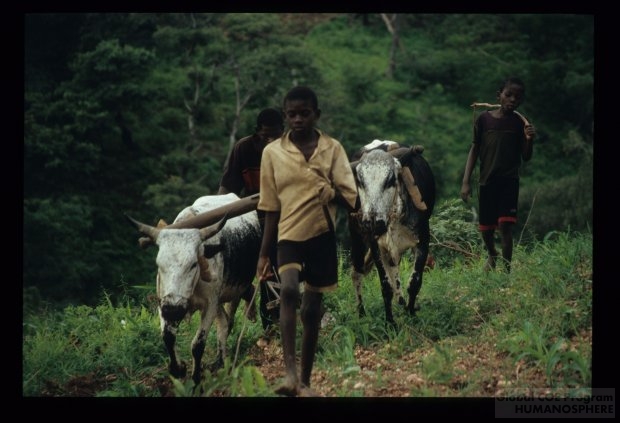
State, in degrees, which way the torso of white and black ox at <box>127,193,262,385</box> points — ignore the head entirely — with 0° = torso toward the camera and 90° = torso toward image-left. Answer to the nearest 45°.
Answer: approximately 45°

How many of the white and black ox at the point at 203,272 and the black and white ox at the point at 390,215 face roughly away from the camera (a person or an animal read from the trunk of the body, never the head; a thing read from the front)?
0
